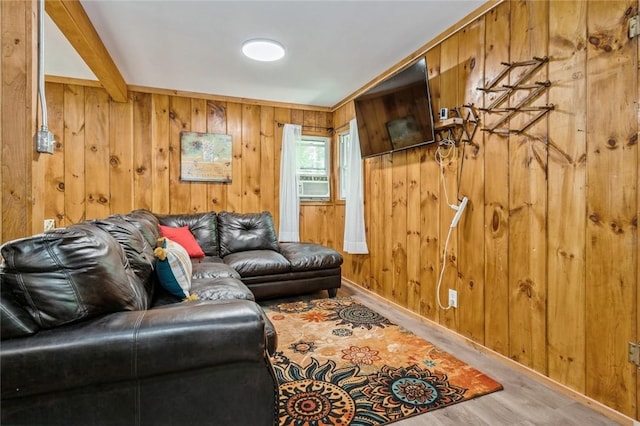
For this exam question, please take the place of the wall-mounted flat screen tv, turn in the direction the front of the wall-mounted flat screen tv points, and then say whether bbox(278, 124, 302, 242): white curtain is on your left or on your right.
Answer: on your right

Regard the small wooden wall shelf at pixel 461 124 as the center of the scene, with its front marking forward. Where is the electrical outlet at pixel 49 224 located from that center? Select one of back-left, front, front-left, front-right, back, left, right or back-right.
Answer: front-right

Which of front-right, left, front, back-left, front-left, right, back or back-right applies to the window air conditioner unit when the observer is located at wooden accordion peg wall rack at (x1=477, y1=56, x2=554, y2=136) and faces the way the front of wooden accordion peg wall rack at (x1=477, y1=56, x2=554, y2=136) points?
right

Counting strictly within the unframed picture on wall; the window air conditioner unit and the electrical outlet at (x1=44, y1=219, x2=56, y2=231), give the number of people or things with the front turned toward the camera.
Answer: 3

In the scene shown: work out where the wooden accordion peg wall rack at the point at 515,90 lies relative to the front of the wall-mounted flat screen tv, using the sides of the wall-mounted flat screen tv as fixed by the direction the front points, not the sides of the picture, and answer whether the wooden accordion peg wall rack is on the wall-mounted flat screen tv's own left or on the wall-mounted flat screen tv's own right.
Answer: on the wall-mounted flat screen tv's own left

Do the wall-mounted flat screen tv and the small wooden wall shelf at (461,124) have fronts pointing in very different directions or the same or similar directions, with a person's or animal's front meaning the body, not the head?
same or similar directions

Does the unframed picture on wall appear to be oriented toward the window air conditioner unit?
no

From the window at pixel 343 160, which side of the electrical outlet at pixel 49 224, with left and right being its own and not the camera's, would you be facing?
left

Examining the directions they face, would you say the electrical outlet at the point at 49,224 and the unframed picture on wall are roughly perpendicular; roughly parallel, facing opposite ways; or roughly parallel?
roughly parallel

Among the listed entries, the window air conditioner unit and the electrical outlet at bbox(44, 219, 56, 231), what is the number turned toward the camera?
2

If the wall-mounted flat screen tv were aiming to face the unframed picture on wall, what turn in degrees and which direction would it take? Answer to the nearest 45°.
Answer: approximately 45° to its right

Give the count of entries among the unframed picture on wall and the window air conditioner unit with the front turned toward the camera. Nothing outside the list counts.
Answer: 2

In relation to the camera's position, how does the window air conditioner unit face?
facing the viewer

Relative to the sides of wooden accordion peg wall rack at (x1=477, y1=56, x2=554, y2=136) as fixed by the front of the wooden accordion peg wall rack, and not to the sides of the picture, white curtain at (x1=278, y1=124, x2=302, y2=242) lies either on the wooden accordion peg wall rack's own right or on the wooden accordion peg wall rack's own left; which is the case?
on the wooden accordion peg wall rack's own right

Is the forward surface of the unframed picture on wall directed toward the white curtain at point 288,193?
no

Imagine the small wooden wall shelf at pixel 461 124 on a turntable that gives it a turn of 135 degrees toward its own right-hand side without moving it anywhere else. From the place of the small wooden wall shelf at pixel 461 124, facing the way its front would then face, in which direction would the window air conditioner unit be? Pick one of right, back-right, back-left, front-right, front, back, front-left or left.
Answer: front-left

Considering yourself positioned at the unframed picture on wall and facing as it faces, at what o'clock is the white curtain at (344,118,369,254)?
The white curtain is roughly at 10 o'clock from the unframed picture on wall.

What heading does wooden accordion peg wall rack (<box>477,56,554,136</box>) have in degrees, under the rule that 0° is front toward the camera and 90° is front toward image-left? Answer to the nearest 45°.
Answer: approximately 45°

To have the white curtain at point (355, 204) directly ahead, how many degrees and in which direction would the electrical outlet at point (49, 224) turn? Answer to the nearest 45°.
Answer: approximately 45° to its left

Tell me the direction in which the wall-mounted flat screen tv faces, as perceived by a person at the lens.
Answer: facing the viewer and to the left of the viewer

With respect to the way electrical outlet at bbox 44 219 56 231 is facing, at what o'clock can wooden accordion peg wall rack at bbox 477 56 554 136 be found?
The wooden accordion peg wall rack is roughly at 11 o'clock from the electrical outlet.

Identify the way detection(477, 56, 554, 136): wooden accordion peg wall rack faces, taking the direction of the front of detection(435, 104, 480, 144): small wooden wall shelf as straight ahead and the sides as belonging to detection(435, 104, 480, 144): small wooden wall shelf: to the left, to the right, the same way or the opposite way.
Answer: the same way
